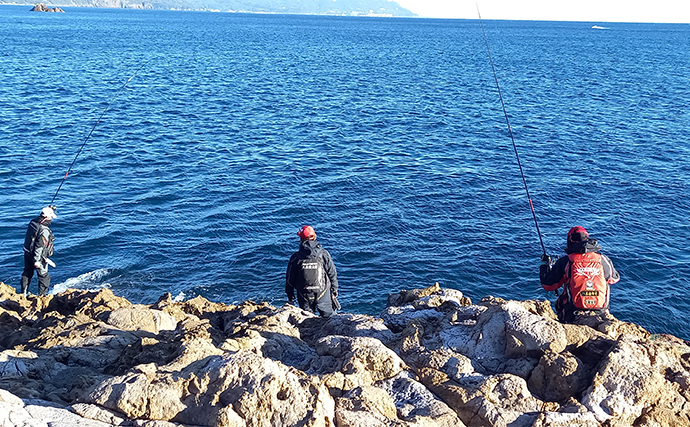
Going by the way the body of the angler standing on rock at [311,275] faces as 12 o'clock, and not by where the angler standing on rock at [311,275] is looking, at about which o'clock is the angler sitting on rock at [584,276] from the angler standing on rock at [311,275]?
the angler sitting on rock at [584,276] is roughly at 4 o'clock from the angler standing on rock at [311,275].

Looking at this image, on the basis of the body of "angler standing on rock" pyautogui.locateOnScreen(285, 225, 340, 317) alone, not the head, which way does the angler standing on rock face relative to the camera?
away from the camera

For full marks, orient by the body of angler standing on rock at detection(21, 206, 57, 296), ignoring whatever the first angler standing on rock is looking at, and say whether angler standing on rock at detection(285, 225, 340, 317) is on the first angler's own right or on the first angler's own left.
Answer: on the first angler's own right

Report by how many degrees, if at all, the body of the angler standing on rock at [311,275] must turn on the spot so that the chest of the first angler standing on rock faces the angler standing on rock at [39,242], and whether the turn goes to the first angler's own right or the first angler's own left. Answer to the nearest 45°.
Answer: approximately 45° to the first angler's own left

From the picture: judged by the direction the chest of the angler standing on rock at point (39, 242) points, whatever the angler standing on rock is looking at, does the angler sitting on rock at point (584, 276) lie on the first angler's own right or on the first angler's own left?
on the first angler's own right

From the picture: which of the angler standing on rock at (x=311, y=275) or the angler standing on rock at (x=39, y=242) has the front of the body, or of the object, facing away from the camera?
the angler standing on rock at (x=311, y=275)
